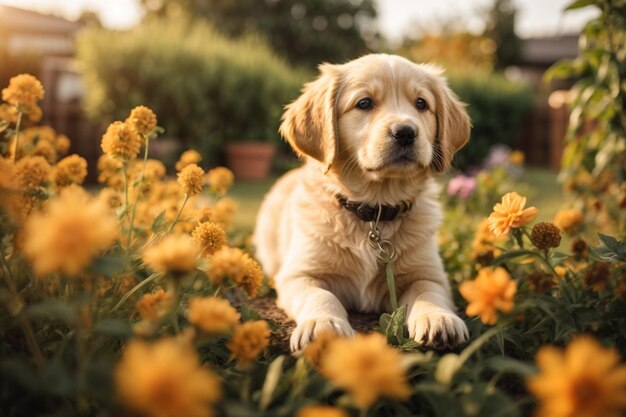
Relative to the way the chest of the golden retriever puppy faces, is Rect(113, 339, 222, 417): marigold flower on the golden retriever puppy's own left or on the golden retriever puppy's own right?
on the golden retriever puppy's own right

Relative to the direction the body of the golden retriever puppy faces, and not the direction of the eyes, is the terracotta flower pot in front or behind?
behind

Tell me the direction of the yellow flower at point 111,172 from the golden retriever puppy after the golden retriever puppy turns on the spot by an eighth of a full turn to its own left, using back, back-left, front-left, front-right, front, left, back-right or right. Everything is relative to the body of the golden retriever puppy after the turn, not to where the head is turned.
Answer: back

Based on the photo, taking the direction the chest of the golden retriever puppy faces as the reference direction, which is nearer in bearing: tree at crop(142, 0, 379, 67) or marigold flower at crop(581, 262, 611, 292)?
the marigold flower

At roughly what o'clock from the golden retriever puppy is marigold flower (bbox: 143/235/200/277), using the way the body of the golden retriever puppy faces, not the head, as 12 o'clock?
The marigold flower is roughly at 2 o'clock from the golden retriever puppy.

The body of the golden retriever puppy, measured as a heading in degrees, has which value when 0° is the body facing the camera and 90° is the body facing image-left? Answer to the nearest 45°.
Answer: approximately 315°

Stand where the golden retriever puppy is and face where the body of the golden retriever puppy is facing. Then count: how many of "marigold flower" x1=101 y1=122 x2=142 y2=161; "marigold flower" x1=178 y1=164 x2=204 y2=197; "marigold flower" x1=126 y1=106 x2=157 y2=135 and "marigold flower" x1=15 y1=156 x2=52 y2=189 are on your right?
4

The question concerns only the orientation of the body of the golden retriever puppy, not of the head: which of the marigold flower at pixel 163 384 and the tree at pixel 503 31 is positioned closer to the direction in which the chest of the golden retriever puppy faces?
the marigold flower

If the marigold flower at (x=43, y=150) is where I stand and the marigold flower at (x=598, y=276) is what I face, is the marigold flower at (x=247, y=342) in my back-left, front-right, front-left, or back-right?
front-right

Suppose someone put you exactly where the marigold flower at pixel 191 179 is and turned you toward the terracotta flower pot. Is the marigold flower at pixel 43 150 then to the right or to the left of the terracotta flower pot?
left

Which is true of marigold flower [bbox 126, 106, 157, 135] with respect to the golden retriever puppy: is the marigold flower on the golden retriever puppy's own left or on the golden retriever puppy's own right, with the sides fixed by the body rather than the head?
on the golden retriever puppy's own right

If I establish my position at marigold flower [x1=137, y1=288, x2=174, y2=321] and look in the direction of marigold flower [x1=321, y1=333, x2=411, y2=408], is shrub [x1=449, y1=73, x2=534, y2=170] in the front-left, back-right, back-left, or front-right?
back-left

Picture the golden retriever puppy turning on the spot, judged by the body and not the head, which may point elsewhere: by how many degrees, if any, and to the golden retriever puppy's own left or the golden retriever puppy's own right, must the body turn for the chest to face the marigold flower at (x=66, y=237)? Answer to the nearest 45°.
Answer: approximately 45° to the golden retriever puppy's own right
